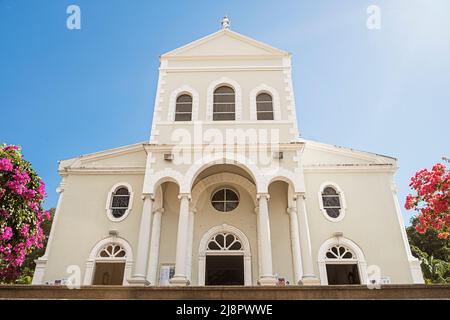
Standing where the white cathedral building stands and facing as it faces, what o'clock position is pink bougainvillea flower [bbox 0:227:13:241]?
The pink bougainvillea flower is roughly at 2 o'clock from the white cathedral building.

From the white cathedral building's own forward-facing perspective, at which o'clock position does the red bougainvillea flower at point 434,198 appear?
The red bougainvillea flower is roughly at 10 o'clock from the white cathedral building.

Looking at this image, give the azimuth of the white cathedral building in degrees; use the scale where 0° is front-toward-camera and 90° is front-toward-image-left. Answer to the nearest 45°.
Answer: approximately 0°

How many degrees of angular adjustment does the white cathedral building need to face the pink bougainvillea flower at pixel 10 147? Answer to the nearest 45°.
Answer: approximately 45° to its right

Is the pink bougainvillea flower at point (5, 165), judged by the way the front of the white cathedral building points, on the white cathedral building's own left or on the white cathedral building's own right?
on the white cathedral building's own right
